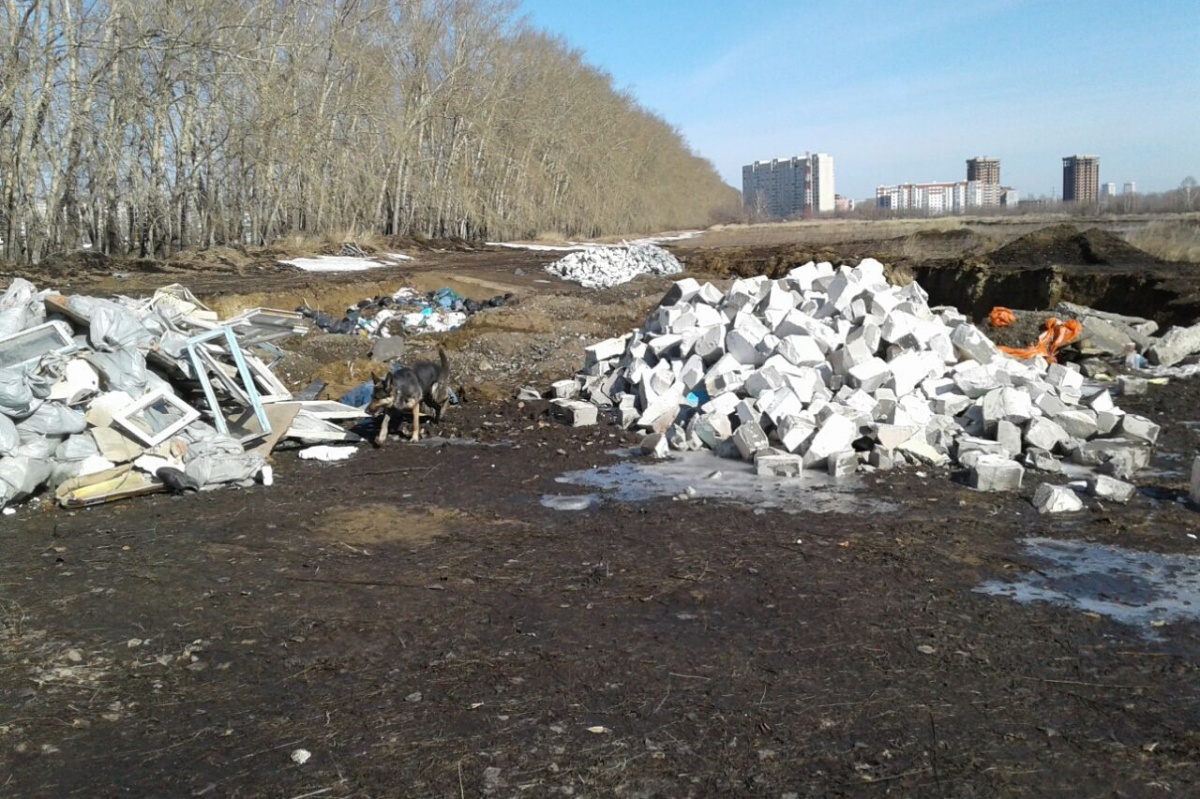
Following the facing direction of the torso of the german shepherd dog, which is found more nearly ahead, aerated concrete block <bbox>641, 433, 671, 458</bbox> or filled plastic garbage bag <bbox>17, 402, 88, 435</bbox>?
the filled plastic garbage bag

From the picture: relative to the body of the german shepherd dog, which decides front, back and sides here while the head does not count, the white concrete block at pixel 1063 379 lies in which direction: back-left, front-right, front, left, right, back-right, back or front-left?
back-left

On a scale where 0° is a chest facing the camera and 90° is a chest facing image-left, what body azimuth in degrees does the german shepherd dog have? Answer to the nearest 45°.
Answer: approximately 45°

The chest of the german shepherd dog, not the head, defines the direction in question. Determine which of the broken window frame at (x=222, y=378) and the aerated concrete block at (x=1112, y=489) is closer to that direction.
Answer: the broken window frame

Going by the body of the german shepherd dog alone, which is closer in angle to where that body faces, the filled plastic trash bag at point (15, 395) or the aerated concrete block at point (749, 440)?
the filled plastic trash bag

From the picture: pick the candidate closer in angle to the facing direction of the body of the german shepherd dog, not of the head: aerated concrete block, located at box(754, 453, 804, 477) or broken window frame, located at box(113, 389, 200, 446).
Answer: the broken window frame

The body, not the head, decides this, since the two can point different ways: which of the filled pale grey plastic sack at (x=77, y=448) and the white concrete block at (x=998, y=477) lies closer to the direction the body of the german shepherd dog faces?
the filled pale grey plastic sack

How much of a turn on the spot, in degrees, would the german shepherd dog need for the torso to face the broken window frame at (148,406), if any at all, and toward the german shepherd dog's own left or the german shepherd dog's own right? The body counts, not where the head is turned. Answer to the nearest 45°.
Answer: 0° — it already faces it

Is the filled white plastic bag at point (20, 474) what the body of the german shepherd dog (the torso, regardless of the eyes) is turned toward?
yes

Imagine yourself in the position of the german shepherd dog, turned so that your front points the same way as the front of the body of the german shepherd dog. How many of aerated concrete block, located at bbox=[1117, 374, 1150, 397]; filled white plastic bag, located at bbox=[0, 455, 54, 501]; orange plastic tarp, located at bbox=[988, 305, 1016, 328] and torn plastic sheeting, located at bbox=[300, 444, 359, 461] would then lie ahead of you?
2

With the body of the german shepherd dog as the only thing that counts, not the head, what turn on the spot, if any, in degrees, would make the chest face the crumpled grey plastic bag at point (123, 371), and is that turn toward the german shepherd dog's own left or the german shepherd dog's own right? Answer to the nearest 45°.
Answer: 0° — it already faces it

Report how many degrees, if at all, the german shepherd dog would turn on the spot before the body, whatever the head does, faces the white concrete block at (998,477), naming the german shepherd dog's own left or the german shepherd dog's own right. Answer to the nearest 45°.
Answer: approximately 90° to the german shepherd dog's own left

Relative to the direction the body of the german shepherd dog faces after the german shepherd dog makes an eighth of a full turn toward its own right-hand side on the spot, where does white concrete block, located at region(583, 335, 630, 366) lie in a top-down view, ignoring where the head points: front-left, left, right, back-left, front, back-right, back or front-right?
back-right

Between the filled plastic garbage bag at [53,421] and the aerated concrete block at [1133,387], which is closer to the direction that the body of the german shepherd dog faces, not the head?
the filled plastic garbage bag
